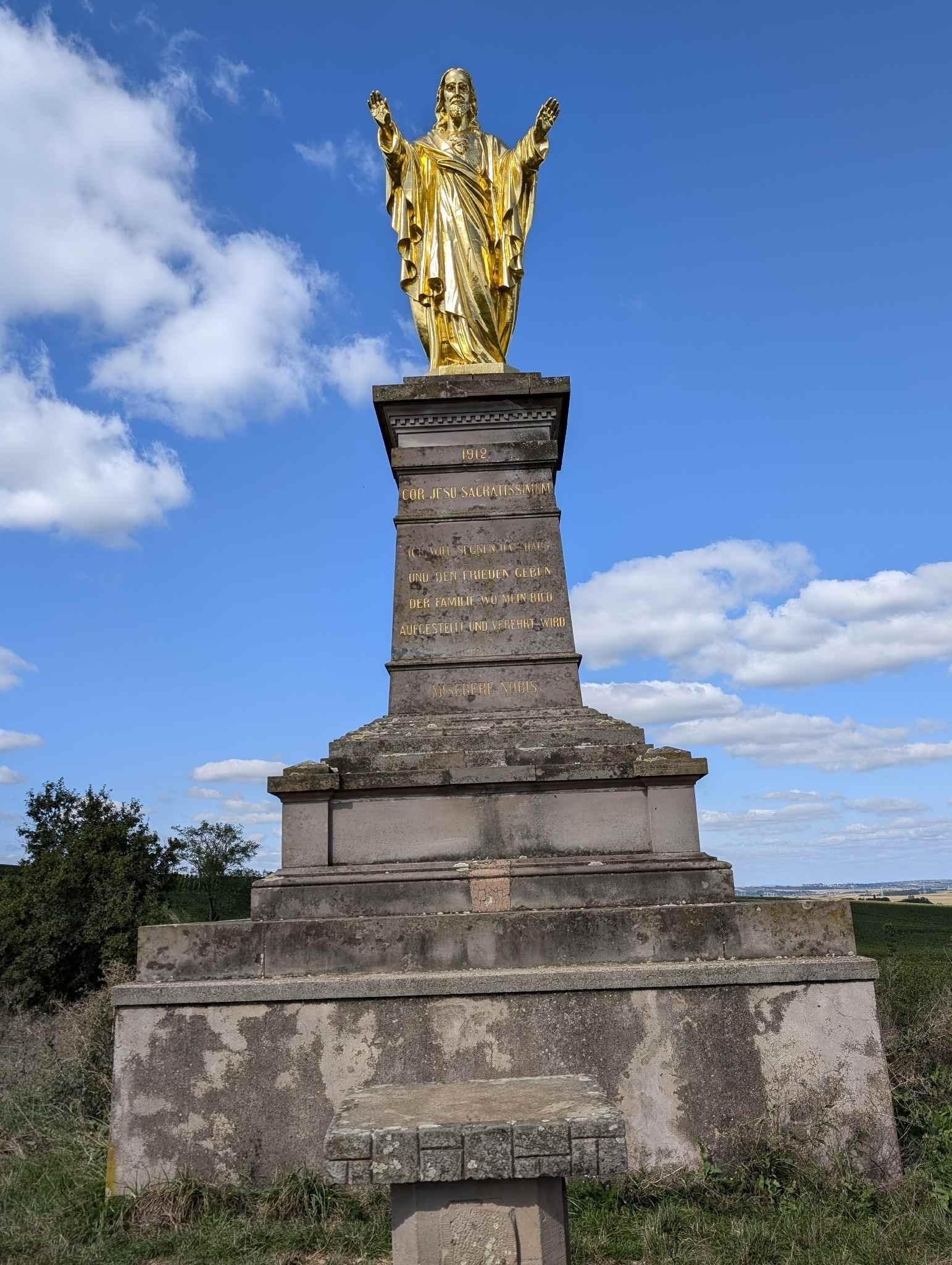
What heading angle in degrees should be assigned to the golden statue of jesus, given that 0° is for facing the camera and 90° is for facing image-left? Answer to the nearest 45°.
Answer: approximately 0°

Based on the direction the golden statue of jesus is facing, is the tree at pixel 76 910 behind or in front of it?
behind

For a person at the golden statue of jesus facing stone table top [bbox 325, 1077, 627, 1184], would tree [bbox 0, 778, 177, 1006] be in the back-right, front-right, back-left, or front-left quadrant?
back-right
